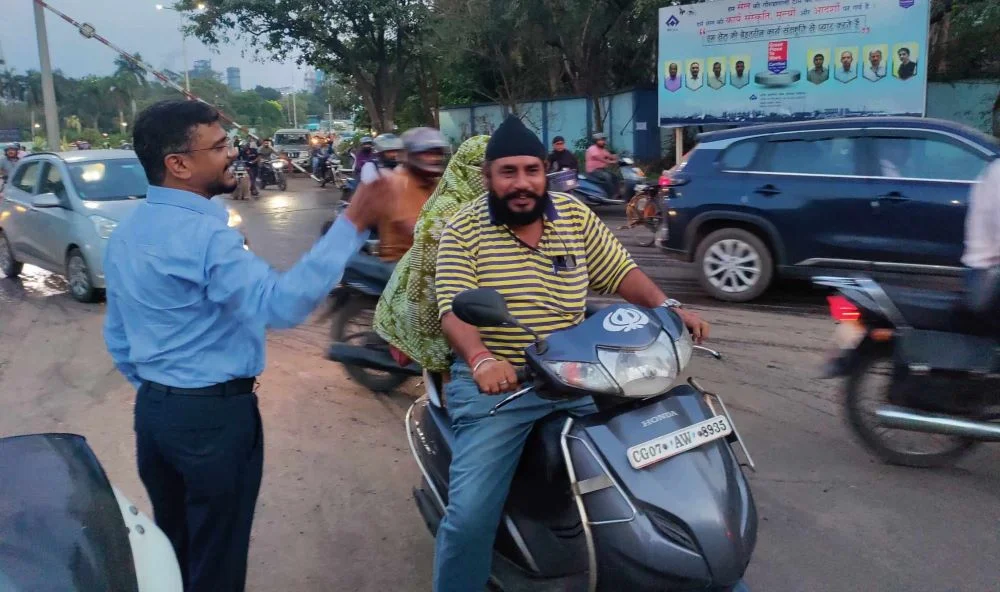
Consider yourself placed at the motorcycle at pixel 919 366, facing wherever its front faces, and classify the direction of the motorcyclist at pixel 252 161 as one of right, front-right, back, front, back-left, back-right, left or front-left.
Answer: back-left

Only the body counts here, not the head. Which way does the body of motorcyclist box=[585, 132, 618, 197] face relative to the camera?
to the viewer's right

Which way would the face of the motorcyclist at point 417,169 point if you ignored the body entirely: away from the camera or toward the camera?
toward the camera

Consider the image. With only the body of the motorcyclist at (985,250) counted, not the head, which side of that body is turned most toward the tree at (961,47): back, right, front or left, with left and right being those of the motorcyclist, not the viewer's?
left

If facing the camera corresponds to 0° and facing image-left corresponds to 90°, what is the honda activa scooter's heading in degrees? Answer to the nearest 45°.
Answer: approximately 315°

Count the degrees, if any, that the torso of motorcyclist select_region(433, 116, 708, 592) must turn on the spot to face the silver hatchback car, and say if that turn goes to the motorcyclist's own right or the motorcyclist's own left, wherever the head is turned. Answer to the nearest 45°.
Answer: approximately 180°

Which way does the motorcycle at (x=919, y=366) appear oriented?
to the viewer's right

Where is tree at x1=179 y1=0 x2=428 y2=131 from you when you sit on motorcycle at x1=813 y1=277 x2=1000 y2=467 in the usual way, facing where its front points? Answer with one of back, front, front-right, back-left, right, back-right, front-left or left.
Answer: back-left

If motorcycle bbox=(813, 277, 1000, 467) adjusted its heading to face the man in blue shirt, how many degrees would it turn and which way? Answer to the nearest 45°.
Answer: approximately 135° to its right

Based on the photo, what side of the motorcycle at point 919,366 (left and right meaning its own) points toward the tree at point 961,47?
left

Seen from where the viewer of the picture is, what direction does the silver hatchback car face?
facing the viewer and to the right of the viewer

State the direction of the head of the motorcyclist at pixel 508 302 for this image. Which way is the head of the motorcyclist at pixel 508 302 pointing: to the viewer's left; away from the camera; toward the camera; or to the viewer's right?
toward the camera

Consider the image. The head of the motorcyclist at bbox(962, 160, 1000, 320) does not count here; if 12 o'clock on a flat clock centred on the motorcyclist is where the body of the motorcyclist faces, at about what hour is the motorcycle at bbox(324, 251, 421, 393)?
The motorcycle is roughly at 6 o'clock from the motorcyclist.

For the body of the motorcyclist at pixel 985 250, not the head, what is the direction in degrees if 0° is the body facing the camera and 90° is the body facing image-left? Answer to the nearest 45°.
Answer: approximately 270°

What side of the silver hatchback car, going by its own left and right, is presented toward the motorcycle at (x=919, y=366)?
front

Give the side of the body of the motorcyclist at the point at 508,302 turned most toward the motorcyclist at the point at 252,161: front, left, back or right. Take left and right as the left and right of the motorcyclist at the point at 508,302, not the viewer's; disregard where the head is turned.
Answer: back

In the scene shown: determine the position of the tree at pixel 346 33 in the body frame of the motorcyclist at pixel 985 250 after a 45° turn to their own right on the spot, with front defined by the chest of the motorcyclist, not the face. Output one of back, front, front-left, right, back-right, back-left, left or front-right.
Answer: back

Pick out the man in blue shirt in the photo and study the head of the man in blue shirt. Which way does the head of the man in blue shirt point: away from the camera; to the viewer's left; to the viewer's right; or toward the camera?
to the viewer's right

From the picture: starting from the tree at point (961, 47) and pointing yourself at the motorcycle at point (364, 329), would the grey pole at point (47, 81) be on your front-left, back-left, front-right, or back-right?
front-right

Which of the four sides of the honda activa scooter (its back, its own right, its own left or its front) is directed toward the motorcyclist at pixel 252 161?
back

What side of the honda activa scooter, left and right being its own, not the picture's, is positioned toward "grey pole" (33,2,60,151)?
back
